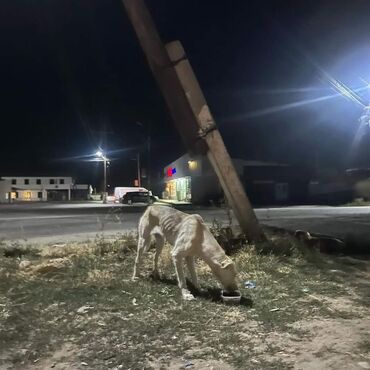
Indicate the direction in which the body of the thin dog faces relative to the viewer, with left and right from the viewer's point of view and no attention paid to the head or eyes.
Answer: facing the viewer and to the right of the viewer

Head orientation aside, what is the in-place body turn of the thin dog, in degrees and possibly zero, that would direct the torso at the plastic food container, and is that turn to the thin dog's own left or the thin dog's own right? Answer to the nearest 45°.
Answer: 0° — it already faces it

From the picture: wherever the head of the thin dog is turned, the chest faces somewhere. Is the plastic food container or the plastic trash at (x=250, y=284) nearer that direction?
the plastic food container
